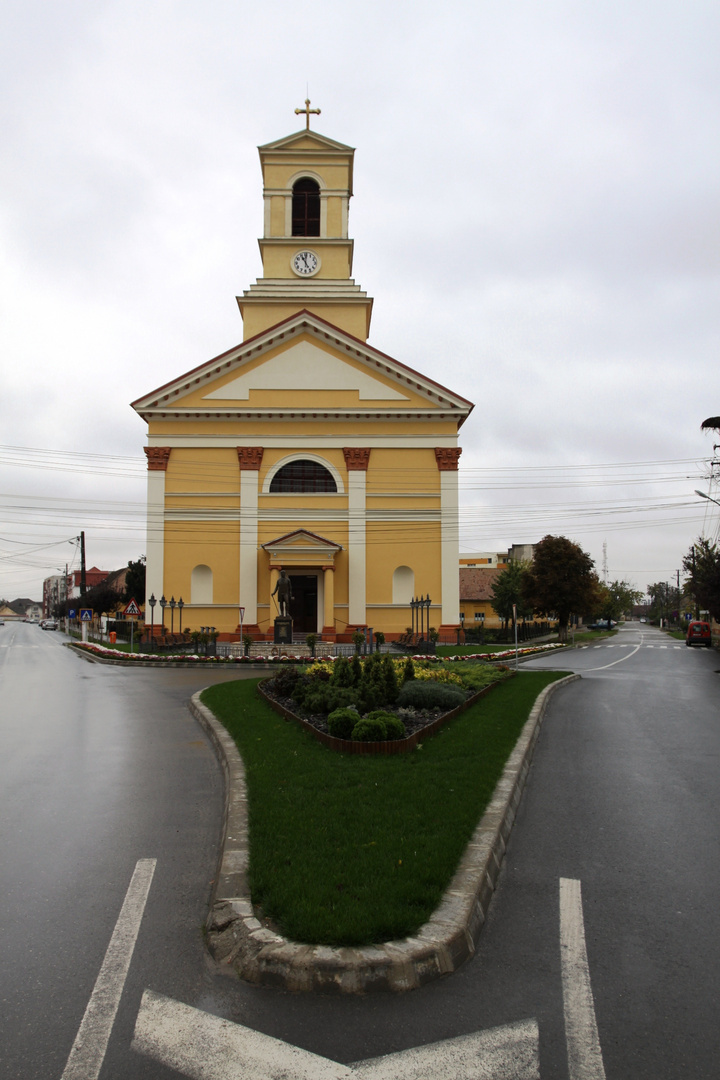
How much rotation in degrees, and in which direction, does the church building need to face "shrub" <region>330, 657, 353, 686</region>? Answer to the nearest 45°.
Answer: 0° — it already faces it

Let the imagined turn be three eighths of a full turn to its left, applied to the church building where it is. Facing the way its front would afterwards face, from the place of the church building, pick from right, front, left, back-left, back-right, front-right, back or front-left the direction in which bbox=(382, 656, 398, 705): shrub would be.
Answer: back-right

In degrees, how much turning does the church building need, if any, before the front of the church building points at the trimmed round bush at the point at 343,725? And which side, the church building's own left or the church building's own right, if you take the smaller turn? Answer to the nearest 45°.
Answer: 0° — it already faces it

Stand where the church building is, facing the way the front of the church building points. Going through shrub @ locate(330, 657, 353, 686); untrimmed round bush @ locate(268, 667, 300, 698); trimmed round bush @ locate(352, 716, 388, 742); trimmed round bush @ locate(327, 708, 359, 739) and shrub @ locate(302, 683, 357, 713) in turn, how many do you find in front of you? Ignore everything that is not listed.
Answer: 5

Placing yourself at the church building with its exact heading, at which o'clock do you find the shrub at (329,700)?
The shrub is roughly at 12 o'clock from the church building.

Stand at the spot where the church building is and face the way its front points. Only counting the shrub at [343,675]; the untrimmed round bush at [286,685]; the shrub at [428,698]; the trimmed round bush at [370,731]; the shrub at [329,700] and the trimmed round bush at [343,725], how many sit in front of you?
6

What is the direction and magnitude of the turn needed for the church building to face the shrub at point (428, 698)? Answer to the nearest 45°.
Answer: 0° — it already faces it

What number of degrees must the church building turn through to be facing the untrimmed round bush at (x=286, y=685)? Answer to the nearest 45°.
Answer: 0° — it already faces it

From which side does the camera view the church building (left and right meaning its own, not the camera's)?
front

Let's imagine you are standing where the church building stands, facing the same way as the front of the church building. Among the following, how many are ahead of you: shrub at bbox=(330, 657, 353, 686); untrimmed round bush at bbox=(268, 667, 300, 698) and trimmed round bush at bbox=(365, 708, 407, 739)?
3

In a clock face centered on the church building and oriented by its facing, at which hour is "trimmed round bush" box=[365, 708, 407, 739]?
The trimmed round bush is roughly at 12 o'clock from the church building.

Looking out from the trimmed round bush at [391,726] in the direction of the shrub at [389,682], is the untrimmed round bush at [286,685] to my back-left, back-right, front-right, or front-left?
front-left

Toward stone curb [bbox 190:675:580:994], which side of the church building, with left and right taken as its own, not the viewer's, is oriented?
front
